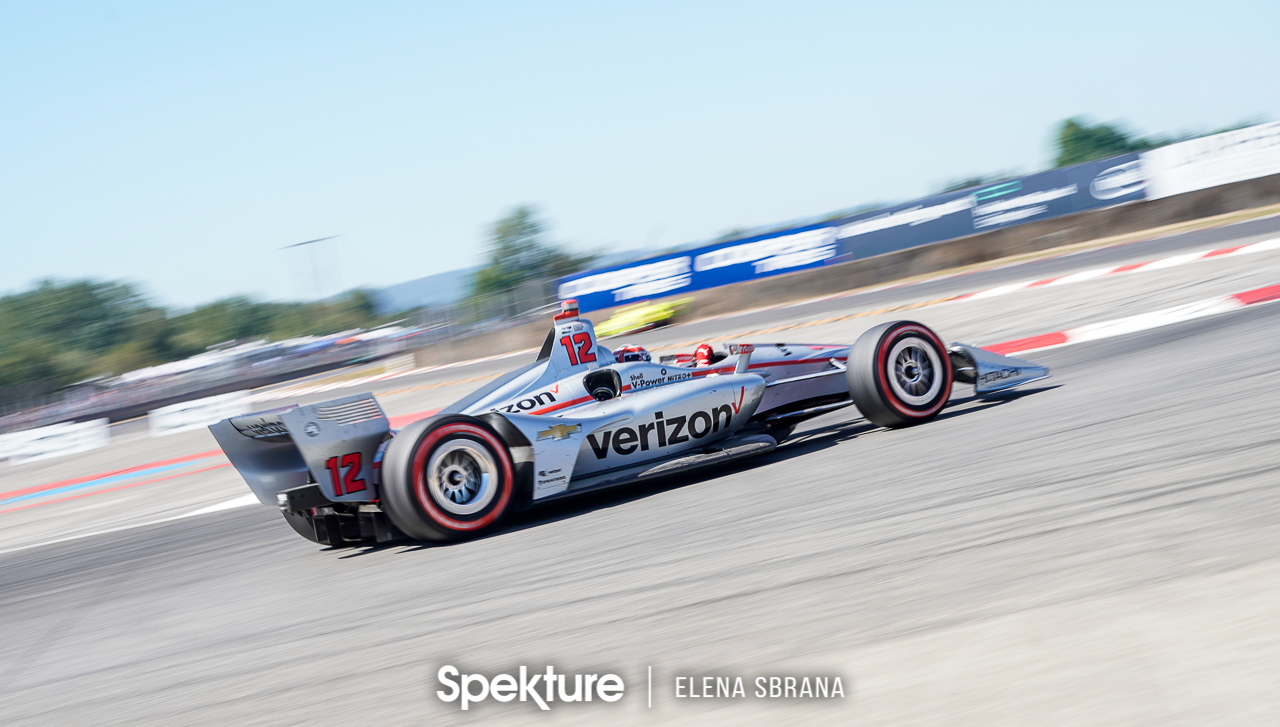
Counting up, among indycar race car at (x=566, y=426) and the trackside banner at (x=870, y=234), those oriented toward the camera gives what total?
1

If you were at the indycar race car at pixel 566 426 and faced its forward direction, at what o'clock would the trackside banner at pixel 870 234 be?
The trackside banner is roughly at 11 o'clock from the indycar race car.

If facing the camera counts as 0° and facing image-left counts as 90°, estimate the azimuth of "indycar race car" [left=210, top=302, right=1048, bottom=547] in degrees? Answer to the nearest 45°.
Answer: approximately 225°

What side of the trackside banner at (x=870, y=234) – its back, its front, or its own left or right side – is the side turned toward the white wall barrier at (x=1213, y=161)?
left

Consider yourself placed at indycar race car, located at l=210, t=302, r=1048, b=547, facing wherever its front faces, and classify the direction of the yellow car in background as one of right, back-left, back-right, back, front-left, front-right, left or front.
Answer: front-left

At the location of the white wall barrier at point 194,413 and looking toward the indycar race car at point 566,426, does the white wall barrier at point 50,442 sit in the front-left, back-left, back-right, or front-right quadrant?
back-right

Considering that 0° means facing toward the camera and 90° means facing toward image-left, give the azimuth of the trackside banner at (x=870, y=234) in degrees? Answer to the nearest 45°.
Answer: approximately 0°

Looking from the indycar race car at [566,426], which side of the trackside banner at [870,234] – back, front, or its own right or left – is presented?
front

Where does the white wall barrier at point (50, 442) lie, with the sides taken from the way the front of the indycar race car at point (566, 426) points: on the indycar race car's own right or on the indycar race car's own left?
on the indycar race car's own left

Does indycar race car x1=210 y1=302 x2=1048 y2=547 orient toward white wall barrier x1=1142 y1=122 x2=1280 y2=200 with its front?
yes

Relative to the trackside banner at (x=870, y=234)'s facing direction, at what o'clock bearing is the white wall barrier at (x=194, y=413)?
The white wall barrier is roughly at 2 o'clock from the trackside banner.

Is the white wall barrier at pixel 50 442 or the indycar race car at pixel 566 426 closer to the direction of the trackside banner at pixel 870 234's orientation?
the indycar race car
